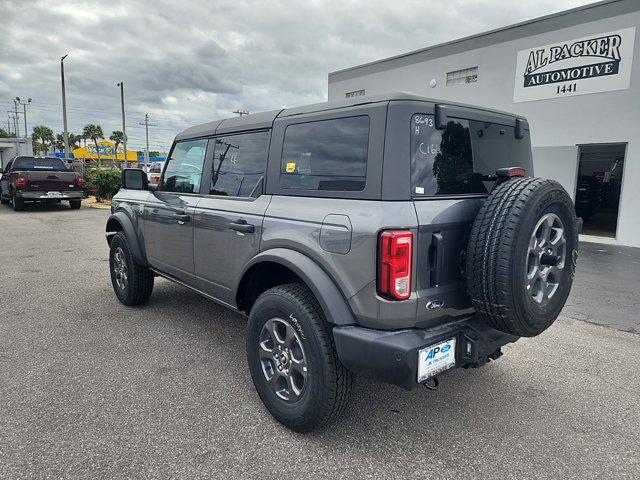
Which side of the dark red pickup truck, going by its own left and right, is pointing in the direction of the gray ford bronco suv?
back

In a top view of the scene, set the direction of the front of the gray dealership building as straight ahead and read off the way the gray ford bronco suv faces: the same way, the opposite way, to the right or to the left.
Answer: to the right

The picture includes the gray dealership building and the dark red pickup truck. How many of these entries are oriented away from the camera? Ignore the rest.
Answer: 1

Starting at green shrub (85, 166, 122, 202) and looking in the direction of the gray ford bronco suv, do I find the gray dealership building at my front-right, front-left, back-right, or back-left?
front-left

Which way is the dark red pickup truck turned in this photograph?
away from the camera

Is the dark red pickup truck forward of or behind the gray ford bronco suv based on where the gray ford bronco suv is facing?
forward

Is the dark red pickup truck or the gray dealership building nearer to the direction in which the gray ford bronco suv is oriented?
the dark red pickup truck

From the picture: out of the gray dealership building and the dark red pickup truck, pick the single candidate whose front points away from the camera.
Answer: the dark red pickup truck

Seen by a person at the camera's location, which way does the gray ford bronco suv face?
facing away from the viewer and to the left of the viewer

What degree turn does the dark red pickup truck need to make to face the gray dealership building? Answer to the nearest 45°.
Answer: approximately 135° to its right

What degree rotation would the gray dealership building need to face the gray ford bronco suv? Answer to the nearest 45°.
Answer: approximately 45° to its left

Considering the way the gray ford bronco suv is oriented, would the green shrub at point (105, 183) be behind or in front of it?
in front

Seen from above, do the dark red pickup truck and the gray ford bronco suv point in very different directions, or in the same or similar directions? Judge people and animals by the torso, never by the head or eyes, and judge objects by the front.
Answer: same or similar directions

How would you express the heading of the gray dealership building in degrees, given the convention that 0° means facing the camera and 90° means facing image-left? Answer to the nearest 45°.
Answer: approximately 45°
